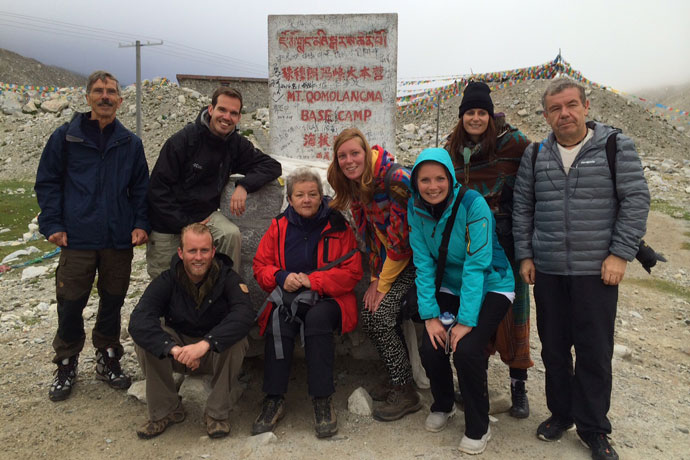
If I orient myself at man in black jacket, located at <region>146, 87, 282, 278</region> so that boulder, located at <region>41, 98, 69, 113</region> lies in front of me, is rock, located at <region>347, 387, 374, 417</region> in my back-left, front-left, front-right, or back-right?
back-right

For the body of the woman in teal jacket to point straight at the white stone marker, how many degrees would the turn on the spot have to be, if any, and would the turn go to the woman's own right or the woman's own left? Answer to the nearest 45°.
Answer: approximately 90° to the woman's own right

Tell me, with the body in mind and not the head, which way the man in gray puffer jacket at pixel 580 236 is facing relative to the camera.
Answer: toward the camera

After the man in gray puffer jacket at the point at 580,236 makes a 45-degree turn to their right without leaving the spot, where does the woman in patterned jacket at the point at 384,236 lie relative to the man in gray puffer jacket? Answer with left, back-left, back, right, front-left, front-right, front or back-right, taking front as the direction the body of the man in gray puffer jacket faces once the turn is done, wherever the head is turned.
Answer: front-right

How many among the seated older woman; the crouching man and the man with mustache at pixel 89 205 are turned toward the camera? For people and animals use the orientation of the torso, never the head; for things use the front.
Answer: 3

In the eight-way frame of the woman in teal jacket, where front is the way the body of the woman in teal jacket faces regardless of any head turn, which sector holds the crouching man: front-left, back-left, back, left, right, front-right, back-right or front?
front-right

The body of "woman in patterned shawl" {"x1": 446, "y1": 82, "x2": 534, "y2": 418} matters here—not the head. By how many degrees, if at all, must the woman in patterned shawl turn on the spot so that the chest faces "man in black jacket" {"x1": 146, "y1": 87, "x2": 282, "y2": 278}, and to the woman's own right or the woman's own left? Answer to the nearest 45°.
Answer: approximately 45° to the woman's own right

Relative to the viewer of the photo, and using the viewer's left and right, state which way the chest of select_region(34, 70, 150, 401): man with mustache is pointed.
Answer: facing the viewer

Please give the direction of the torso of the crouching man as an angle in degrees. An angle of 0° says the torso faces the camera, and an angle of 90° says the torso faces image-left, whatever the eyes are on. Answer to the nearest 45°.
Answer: approximately 0°

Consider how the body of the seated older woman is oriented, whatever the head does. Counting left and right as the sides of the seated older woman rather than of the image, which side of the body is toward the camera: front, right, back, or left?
front

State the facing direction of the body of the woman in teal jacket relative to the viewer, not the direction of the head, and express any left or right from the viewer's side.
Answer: facing the viewer and to the left of the viewer

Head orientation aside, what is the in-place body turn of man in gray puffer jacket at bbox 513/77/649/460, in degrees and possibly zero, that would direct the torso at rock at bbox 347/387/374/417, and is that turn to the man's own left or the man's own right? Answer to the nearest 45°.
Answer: approximately 90° to the man's own right
